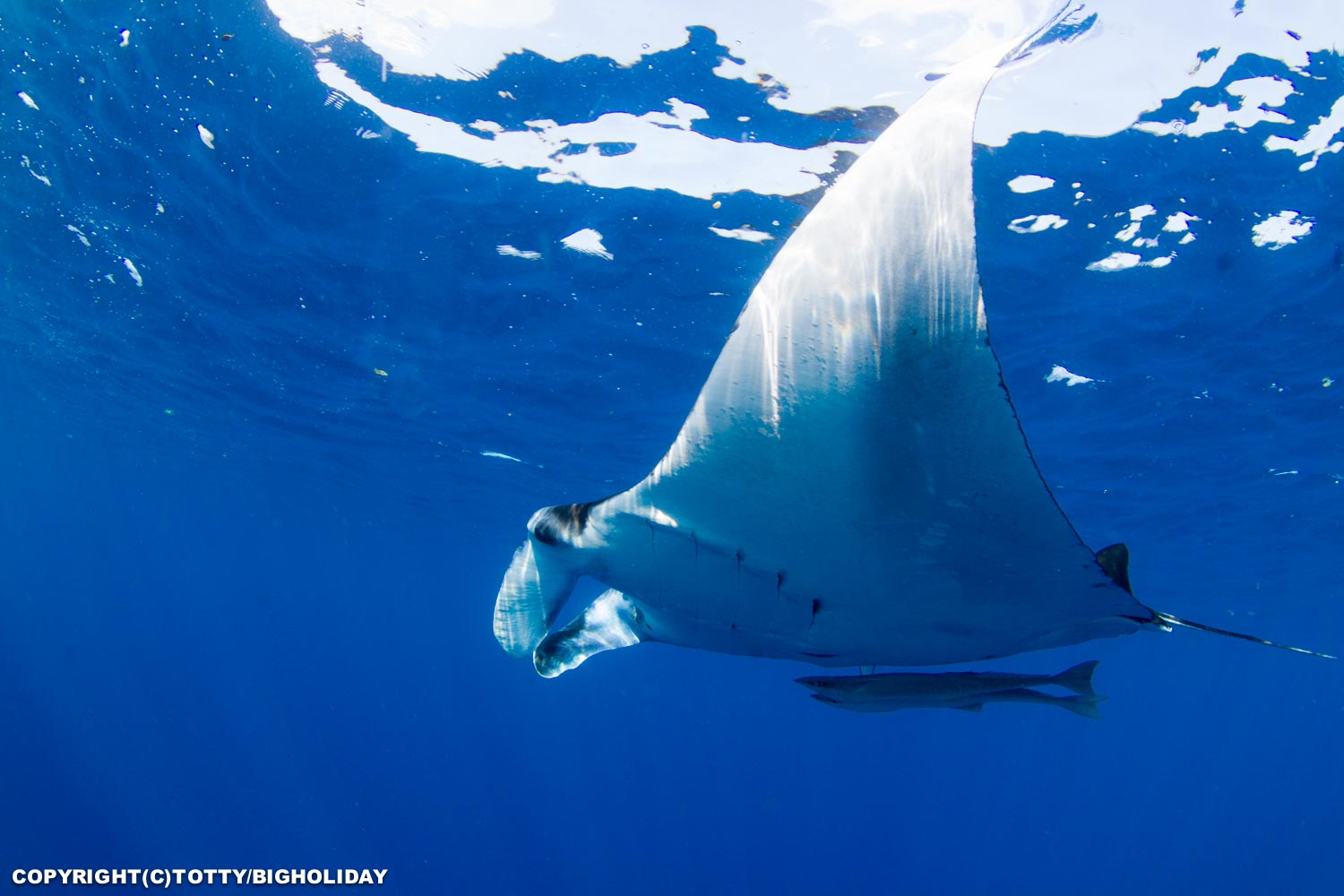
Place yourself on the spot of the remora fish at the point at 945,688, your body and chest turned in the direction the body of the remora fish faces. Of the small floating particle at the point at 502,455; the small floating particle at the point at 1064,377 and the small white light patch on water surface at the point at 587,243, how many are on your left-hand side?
0

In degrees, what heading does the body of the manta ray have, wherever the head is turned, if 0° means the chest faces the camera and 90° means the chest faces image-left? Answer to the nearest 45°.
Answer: approximately 90°

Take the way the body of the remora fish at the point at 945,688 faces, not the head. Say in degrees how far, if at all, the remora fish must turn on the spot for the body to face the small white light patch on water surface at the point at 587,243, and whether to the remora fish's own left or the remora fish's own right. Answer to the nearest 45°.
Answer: approximately 45° to the remora fish's own right

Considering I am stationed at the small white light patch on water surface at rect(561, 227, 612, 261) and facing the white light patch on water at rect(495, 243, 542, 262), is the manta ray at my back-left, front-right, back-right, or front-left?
back-left

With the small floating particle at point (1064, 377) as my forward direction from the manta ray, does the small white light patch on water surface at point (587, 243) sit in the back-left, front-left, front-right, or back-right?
front-left

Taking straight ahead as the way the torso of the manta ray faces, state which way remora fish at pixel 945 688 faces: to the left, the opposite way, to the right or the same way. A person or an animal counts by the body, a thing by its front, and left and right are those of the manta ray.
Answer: the same way

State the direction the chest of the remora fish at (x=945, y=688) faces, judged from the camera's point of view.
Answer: to the viewer's left

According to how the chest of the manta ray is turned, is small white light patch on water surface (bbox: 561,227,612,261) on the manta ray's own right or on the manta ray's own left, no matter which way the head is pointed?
on the manta ray's own right

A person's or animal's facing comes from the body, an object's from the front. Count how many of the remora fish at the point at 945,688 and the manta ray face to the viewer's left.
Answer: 2
